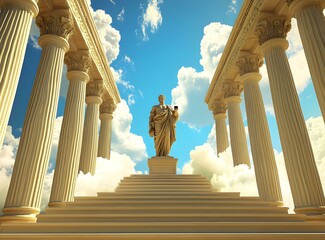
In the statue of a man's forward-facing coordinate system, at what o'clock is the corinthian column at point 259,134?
The corinthian column is roughly at 10 o'clock from the statue of a man.

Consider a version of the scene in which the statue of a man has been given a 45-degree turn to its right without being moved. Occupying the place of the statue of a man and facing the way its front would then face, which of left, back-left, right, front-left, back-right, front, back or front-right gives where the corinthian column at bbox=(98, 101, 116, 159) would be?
right

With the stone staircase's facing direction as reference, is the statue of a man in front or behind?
behind

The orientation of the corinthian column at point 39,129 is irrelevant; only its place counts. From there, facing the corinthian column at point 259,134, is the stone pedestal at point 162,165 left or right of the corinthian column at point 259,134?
left

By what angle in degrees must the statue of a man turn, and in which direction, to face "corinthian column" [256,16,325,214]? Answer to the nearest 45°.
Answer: approximately 45° to its left

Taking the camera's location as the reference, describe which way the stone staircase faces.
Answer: facing the viewer

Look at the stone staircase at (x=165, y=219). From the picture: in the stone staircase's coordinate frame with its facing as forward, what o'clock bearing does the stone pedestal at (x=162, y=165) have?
The stone pedestal is roughly at 6 o'clock from the stone staircase.

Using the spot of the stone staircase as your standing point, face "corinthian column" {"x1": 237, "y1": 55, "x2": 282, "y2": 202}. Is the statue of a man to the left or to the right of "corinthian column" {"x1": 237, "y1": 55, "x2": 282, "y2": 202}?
left

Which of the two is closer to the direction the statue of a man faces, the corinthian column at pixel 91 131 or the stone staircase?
the stone staircase

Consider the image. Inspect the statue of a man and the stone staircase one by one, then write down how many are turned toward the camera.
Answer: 2

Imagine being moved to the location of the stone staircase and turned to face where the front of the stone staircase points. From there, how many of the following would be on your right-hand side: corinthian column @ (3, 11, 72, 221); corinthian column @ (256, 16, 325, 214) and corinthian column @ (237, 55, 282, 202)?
1

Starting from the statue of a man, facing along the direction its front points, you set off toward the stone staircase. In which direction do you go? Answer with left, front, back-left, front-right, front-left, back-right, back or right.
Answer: front

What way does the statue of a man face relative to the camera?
toward the camera

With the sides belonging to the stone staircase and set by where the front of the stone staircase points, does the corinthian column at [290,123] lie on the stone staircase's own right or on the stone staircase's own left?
on the stone staircase's own left
